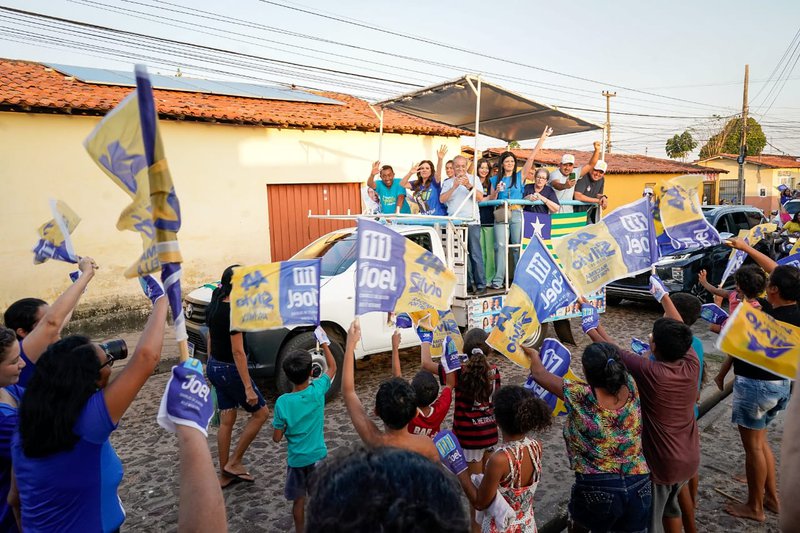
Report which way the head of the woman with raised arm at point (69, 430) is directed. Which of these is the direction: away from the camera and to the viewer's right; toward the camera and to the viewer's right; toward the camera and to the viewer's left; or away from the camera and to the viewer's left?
away from the camera and to the viewer's right

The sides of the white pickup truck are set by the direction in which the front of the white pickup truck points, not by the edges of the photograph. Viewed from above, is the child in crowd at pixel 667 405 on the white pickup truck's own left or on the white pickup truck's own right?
on the white pickup truck's own left

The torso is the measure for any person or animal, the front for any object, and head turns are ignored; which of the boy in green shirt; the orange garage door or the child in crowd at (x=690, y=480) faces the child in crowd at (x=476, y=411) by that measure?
the orange garage door

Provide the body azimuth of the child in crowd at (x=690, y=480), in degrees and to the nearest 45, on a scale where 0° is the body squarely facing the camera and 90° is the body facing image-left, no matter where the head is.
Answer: approximately 180°

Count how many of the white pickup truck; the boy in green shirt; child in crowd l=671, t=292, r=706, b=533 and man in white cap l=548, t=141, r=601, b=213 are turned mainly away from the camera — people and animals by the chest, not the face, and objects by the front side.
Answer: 2

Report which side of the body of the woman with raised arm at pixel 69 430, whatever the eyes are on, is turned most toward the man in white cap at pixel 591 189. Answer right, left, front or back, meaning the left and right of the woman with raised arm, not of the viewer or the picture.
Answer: front

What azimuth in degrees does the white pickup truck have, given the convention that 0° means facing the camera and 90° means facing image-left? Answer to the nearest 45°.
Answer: approximately 45°

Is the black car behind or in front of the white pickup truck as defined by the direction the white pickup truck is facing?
behind

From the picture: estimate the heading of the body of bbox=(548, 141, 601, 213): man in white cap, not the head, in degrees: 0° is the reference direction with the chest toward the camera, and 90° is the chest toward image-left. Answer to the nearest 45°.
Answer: approximately 0°

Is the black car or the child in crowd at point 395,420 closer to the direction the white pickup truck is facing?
the child in crowd

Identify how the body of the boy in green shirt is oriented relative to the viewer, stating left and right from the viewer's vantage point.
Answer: facing away from the viewer

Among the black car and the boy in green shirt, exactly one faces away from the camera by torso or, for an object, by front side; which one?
the boy in green shirt

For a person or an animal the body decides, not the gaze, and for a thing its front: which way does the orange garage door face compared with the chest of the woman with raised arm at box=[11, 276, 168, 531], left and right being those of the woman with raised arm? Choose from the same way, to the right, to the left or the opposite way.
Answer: the opposite way
